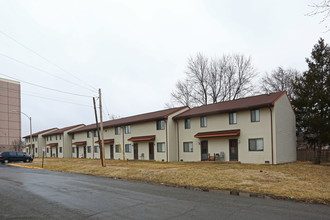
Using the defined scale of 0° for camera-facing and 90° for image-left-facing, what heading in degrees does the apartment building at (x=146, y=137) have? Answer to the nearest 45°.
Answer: approximately 45°

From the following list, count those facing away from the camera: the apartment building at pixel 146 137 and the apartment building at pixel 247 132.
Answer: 0

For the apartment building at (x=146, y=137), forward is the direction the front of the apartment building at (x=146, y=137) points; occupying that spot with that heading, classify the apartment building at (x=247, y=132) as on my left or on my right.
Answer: on my left

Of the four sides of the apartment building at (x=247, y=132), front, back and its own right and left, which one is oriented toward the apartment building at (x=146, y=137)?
right

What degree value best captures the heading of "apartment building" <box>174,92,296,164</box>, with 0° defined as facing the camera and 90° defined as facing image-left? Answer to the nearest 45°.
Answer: approximately 45°
